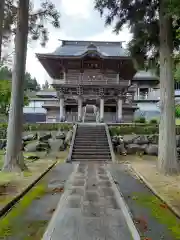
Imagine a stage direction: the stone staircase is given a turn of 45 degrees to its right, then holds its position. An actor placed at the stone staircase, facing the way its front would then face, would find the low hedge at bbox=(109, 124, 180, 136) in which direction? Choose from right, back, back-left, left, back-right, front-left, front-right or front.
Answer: back

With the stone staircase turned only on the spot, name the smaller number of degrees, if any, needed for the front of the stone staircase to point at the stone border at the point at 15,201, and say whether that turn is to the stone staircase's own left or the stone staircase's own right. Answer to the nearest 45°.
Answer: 0° — it already faces it

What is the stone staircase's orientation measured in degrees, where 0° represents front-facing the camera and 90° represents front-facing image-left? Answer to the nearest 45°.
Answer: approximately 0°

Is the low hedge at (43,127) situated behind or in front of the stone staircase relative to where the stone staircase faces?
behind
